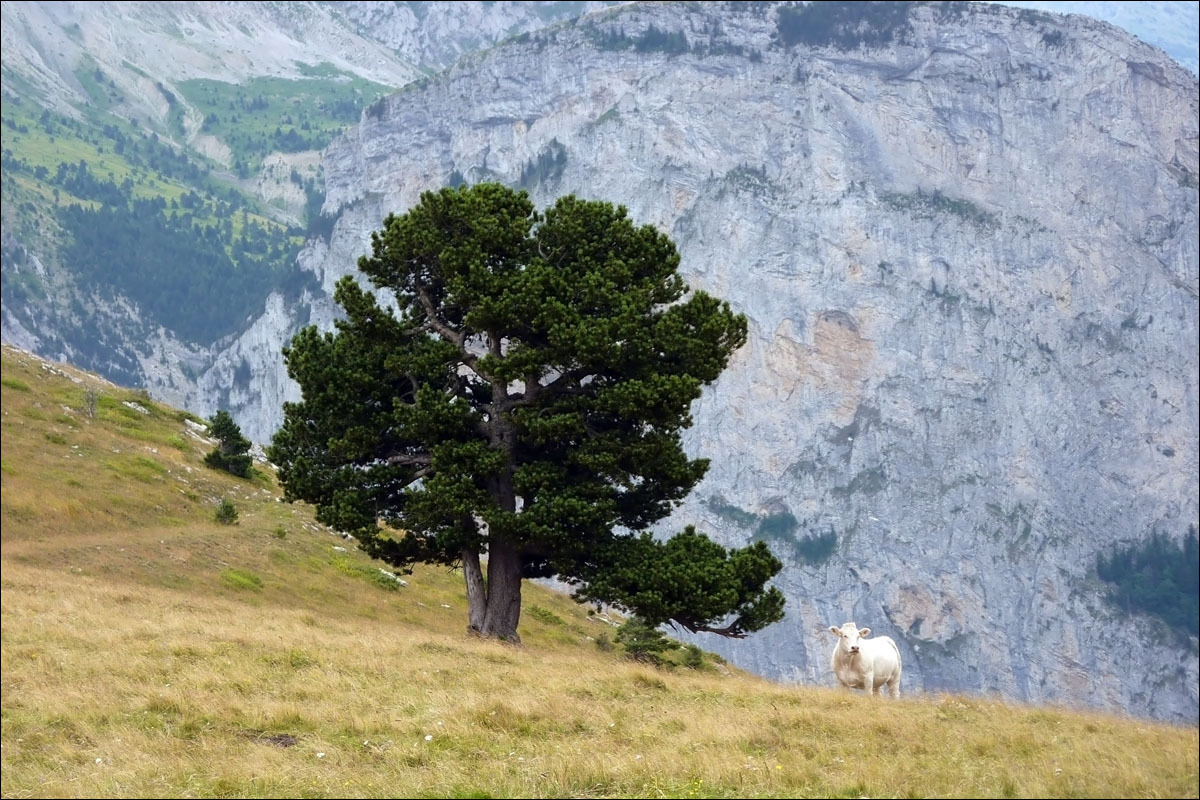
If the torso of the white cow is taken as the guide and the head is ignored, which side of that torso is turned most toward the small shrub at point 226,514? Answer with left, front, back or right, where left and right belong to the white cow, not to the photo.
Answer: right

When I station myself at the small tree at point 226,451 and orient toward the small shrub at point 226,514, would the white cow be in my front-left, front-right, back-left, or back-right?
front-left

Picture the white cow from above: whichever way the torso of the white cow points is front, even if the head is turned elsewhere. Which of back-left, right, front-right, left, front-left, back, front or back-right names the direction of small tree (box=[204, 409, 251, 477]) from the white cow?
right

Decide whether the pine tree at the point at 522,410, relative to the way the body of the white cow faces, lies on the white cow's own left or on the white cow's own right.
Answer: on the white cow's own right

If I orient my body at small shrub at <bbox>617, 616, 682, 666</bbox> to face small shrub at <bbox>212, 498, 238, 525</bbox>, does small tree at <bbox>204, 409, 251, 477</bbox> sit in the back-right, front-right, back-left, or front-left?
front-right

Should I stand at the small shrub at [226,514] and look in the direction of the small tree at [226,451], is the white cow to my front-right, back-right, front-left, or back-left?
back-right

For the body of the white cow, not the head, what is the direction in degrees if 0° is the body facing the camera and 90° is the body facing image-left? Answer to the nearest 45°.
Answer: approximately 45°

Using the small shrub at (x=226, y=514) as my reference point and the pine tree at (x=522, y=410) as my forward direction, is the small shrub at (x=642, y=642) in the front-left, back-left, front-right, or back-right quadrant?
front-left

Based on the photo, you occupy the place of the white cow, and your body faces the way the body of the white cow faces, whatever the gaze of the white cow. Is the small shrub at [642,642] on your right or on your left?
on your right

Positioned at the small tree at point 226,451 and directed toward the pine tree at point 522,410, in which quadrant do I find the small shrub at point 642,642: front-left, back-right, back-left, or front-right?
front-left
